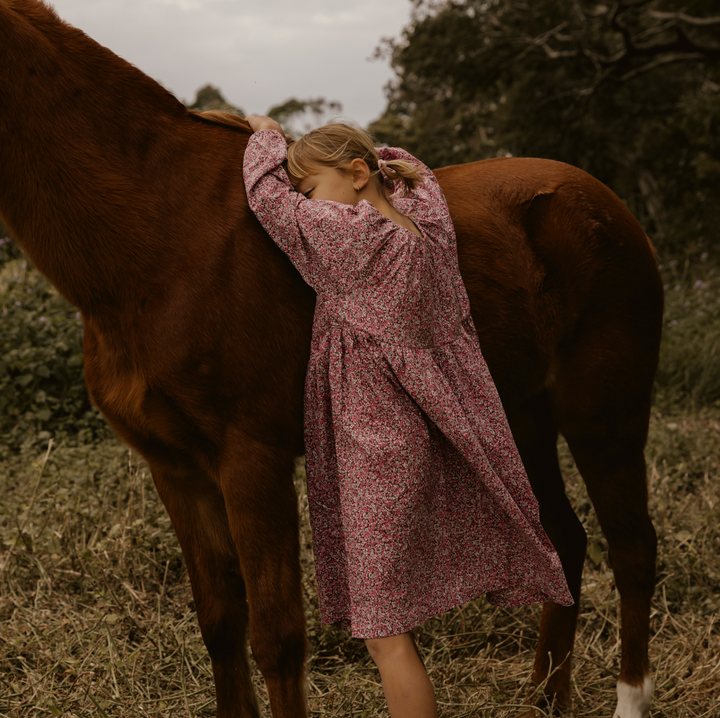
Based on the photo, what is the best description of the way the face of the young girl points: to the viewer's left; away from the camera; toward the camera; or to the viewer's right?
to the viewer's left

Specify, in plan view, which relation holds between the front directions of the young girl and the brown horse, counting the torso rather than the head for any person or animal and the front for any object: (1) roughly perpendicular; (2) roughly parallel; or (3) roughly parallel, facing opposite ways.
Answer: roughly perpendicular

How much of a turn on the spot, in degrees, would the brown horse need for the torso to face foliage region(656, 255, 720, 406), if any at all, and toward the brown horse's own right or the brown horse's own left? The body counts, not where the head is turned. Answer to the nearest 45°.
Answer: approximately 180°

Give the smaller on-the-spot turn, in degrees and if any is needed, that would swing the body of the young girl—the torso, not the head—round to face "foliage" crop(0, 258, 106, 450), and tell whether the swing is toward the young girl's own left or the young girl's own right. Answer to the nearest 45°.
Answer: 0° — they already face it

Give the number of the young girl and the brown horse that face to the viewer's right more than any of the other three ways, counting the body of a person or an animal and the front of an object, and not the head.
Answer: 0

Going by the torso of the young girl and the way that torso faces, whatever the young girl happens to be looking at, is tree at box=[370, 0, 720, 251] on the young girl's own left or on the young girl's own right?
on the young girl's own right

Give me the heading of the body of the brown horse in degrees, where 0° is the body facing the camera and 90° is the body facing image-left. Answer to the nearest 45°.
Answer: approximately 45°

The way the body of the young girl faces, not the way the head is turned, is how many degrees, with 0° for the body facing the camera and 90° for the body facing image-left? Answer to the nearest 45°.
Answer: approximately 135°

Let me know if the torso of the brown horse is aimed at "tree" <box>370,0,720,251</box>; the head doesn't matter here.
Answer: no
